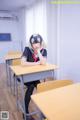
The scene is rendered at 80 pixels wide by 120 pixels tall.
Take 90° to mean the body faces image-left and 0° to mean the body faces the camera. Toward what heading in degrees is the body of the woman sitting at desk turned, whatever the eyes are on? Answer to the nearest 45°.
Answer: approximately 0°
